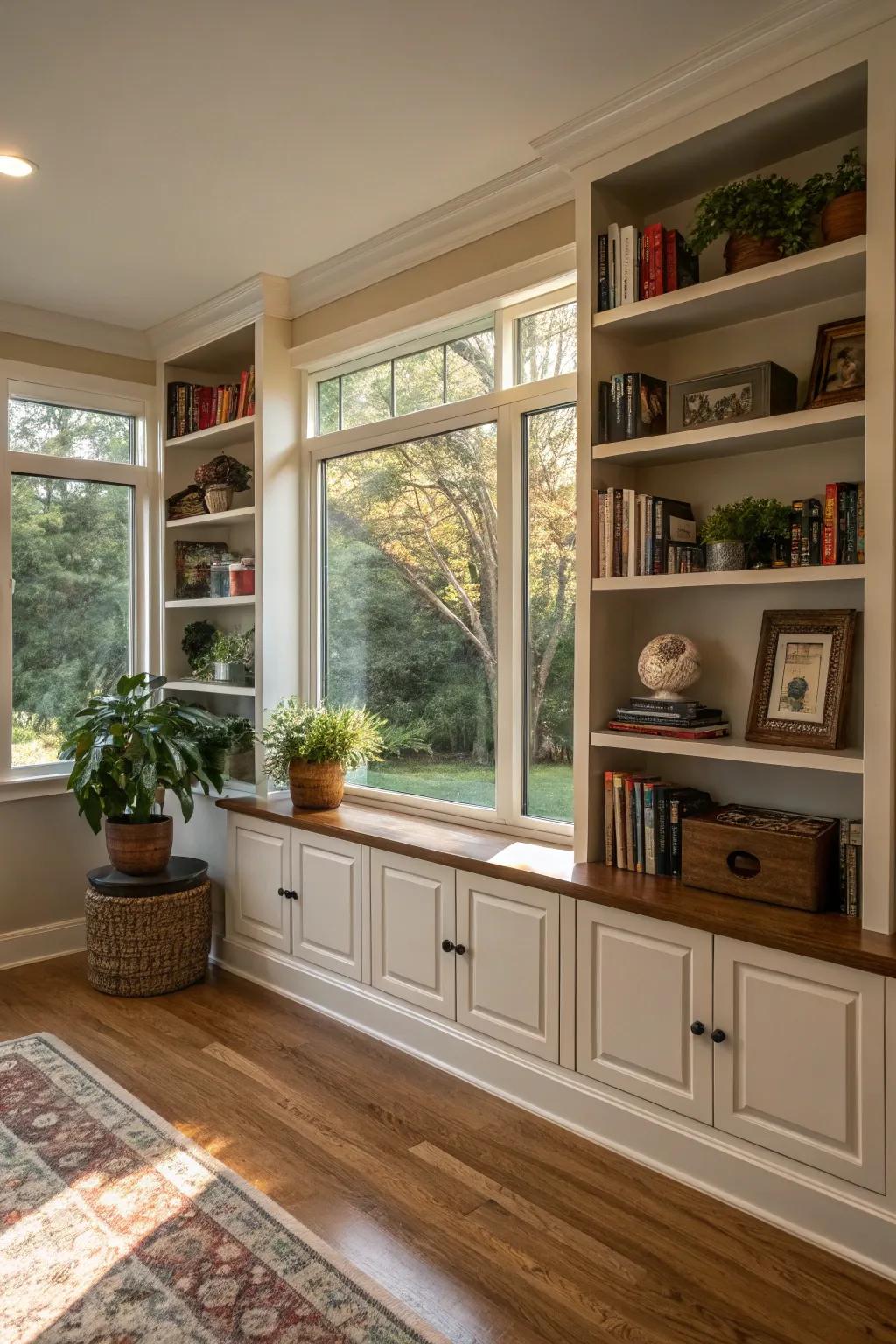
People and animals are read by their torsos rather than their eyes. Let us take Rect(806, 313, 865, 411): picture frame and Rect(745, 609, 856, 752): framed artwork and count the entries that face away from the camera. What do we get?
0

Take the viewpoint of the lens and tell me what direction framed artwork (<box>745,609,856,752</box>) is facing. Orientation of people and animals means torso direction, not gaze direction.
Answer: facing the viewer and to the left of the viewer

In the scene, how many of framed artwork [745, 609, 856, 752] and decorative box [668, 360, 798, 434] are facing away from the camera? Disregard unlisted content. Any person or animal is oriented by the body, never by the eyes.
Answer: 0

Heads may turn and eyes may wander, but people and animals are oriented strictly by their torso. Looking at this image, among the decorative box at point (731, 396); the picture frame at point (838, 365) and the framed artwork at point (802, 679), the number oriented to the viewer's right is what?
0

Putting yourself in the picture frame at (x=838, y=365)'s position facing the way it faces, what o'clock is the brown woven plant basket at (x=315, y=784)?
The brown woven plant basket is roughly at 2 o'clock from the picture frame.

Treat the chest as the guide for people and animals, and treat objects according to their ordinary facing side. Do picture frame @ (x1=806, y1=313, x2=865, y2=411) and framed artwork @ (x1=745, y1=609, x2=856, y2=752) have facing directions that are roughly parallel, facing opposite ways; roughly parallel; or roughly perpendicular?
roughly parallel

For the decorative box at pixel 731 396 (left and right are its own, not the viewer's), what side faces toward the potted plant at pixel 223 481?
right

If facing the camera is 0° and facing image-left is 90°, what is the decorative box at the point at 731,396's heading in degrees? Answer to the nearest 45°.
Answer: approximately 45°

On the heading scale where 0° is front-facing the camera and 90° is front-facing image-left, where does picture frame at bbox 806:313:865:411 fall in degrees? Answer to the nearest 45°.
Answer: approximately 45°

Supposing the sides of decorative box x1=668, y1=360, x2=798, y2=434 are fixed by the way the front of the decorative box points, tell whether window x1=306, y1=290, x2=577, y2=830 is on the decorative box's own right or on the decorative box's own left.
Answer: on the decorative box's own right

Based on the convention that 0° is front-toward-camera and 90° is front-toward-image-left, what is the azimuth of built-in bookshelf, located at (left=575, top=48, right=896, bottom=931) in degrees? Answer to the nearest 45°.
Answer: approximately 45°
